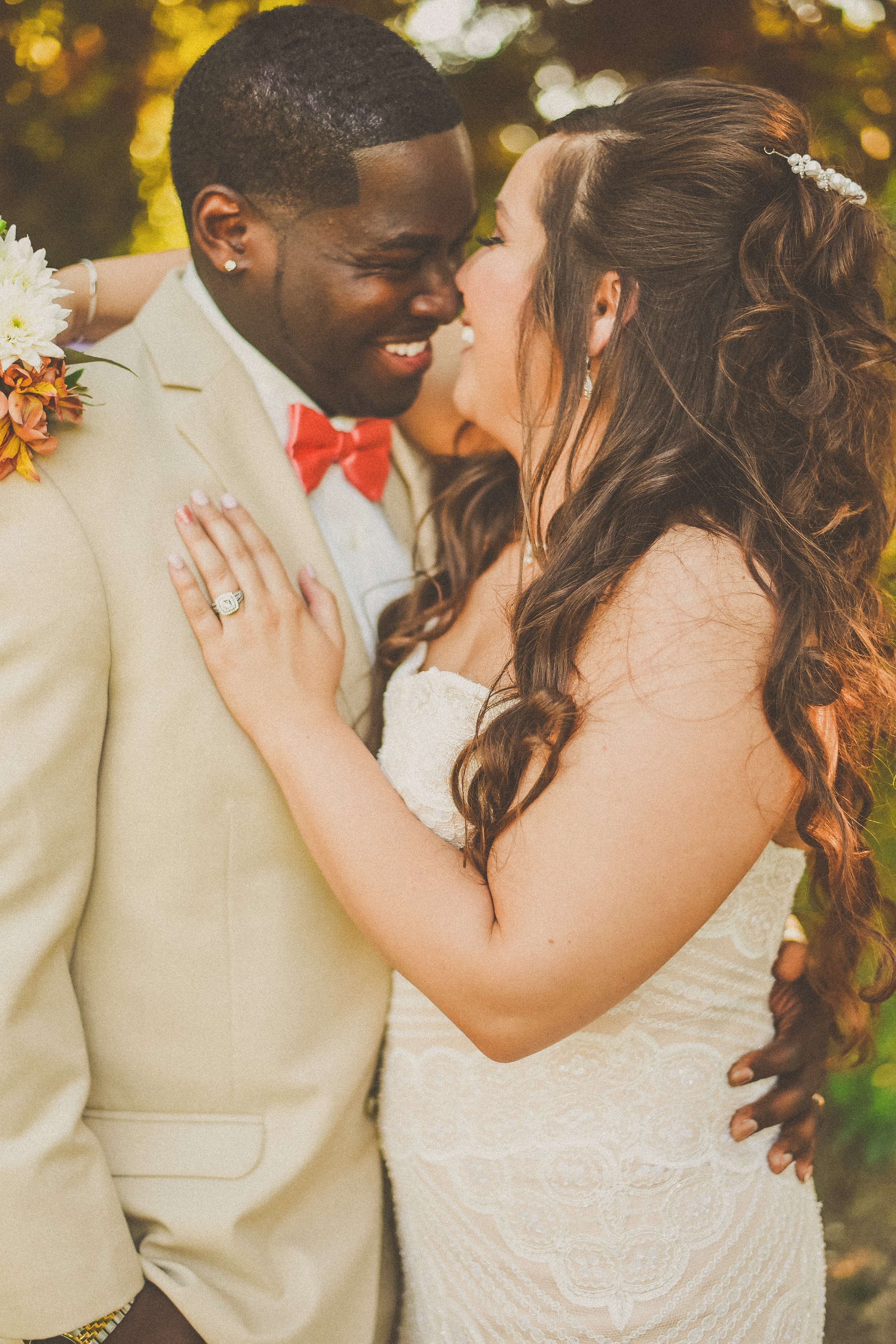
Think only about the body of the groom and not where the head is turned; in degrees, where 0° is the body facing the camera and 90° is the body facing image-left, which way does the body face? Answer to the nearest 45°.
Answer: approximately 315°

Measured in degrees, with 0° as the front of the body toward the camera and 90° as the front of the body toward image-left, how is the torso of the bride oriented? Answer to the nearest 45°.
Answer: approximately 90°

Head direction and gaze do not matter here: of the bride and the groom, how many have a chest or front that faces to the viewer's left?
1

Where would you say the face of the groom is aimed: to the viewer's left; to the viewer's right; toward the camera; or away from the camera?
to the viewer's right
